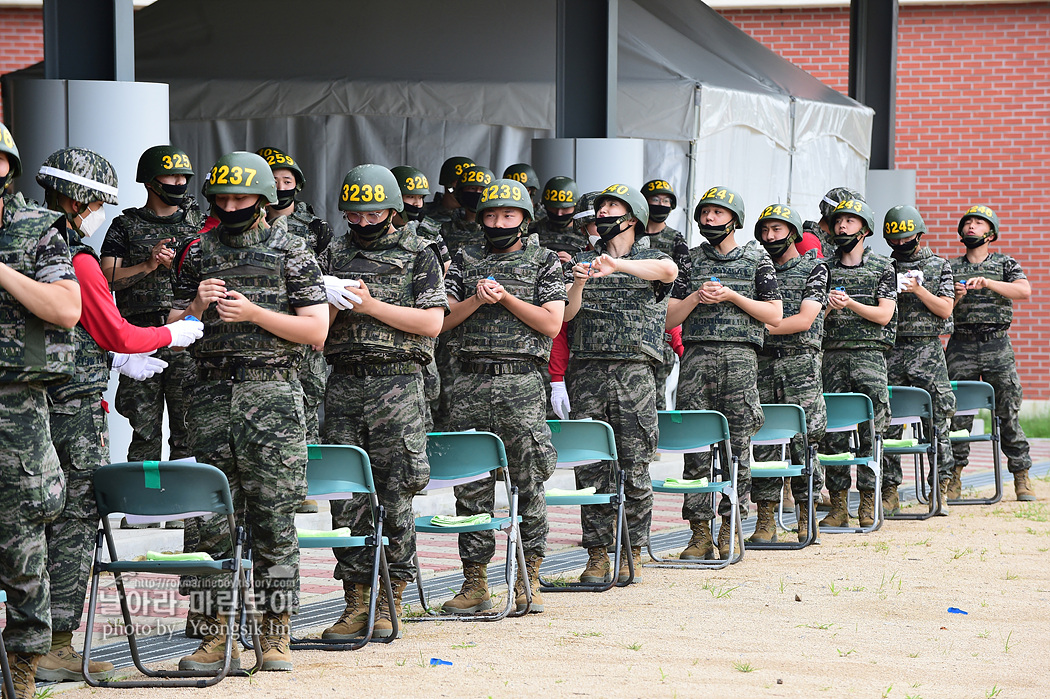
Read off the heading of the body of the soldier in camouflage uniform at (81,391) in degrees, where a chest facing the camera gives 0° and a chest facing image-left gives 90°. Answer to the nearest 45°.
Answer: approximately 270°

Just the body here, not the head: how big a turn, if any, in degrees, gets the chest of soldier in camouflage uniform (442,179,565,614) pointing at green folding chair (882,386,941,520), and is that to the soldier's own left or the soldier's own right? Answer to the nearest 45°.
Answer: approximately 135° to the soldier's own left

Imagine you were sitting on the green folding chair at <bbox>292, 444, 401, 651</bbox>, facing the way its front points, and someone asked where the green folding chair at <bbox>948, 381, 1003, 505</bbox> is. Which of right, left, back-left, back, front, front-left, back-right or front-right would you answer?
back

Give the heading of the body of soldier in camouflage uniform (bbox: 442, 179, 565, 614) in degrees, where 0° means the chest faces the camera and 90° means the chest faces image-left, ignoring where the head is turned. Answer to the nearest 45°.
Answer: approximately 0°

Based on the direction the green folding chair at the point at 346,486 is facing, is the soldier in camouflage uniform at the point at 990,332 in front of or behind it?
behind
